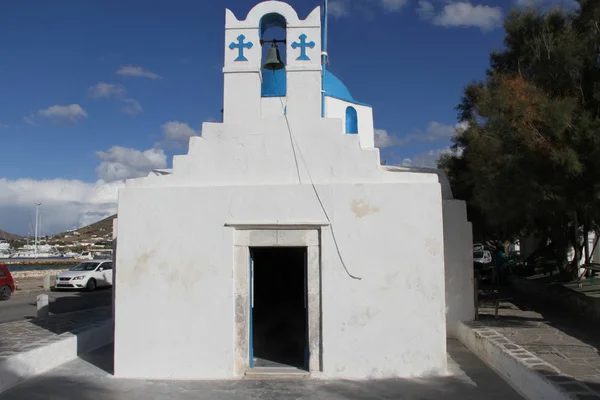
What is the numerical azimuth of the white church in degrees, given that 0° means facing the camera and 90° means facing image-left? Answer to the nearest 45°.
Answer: approximately 0°

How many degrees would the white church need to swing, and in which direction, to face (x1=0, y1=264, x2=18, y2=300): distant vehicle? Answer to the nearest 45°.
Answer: approximately 135° to its right

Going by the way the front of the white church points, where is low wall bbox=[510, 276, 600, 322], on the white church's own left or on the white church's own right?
on the white church's own left

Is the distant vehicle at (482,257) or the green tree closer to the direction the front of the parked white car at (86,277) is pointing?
the green tree

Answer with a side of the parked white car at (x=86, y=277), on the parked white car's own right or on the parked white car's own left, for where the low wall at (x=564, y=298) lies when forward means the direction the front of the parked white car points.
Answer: on the parked white car's own left

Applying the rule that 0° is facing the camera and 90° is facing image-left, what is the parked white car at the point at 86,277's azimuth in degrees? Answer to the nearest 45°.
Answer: approximately 45°

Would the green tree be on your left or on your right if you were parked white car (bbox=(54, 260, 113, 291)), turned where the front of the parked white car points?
on your left

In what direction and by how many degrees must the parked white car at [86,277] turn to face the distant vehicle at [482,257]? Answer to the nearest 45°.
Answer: approximately 135° to its left
